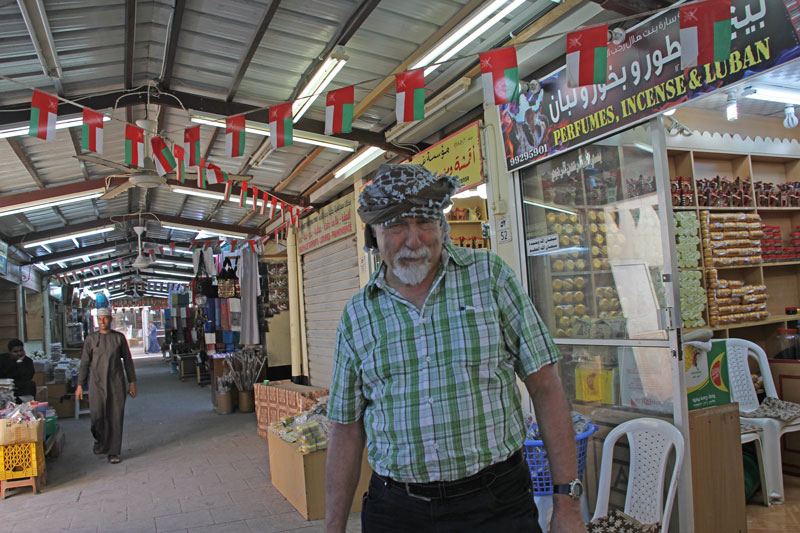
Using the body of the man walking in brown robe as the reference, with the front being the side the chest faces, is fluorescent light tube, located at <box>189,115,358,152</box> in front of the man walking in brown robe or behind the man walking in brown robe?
in front

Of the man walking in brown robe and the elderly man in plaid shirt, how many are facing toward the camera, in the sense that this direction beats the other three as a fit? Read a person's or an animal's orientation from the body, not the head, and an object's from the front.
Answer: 2

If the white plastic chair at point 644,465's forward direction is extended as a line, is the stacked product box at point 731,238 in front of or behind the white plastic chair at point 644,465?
behind

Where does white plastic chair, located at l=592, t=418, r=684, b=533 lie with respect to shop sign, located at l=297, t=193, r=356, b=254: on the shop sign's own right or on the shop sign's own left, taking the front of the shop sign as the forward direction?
on the shop sign's own left

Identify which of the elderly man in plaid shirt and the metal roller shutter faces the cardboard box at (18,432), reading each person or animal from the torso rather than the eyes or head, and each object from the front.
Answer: the metal roller shutter

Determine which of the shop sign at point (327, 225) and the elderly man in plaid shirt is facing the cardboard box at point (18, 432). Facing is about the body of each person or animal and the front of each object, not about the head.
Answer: the shop sign

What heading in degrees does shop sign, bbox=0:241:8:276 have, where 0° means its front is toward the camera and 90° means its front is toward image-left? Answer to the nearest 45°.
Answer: approximately 315°

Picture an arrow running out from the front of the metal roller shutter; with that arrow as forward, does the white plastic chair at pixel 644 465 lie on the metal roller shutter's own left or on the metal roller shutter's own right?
on the metal roller shutter's own left

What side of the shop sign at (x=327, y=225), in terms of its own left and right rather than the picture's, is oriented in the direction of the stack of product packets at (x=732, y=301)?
left

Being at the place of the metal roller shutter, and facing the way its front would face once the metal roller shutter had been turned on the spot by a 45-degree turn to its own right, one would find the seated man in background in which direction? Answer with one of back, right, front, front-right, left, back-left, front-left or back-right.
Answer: front

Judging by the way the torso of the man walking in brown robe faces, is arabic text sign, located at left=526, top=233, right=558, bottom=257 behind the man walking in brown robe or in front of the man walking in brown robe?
in front

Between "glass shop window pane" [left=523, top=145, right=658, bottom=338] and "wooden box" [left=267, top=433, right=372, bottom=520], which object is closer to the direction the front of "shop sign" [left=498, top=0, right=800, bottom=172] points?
the wooden box

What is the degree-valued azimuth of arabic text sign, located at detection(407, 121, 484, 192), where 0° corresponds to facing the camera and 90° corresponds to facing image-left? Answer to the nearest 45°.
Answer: approximately 45°
